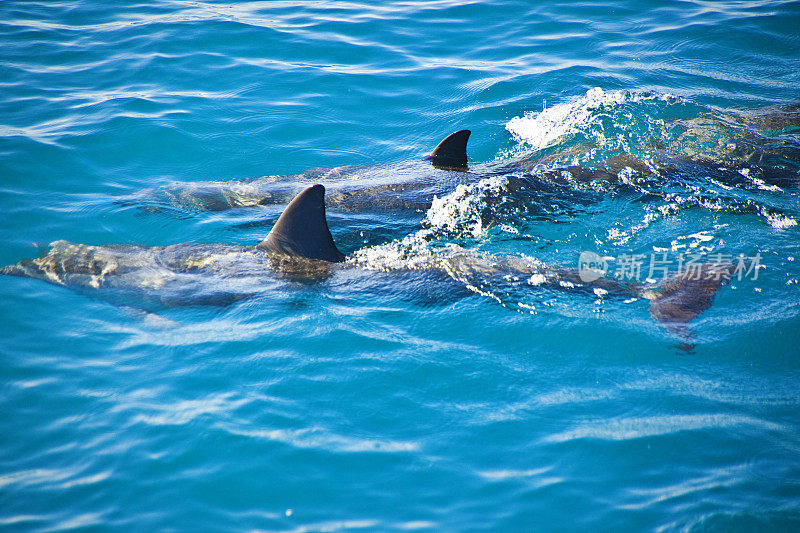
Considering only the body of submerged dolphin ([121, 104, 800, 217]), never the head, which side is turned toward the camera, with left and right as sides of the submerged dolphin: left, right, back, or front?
left

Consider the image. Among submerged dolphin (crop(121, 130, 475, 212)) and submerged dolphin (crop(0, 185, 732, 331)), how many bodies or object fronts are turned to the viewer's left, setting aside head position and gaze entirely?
2

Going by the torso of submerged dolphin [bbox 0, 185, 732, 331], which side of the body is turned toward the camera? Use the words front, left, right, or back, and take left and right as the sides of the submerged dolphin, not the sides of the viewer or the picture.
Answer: left

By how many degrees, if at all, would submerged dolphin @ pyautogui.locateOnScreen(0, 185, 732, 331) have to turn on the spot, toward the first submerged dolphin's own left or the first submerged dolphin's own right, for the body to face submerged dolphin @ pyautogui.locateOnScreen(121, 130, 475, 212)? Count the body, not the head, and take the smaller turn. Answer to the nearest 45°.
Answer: approximately 90° to the first submerged dolphin's own right

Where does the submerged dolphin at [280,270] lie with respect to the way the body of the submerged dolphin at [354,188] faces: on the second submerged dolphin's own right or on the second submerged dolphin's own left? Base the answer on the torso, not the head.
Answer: on the second submerged dolphin's own left

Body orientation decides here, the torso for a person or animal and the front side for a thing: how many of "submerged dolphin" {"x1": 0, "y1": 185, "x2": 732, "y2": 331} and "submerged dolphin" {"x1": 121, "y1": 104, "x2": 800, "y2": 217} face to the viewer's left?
2
